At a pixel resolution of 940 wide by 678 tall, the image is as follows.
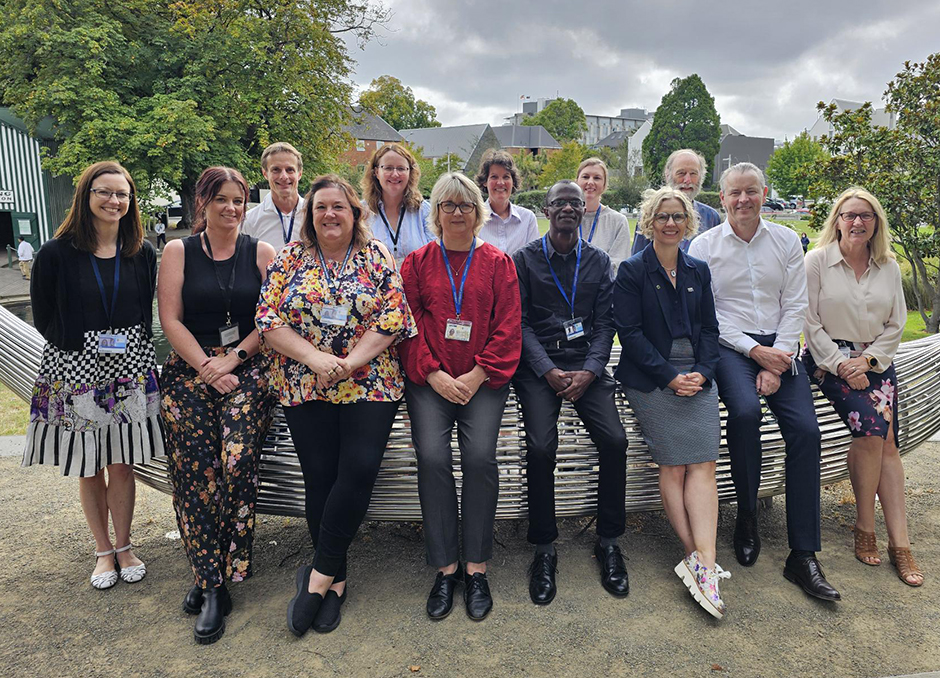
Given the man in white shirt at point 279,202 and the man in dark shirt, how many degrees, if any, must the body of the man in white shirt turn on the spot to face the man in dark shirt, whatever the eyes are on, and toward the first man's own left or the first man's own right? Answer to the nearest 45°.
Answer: approximately 45° to the first man's own left

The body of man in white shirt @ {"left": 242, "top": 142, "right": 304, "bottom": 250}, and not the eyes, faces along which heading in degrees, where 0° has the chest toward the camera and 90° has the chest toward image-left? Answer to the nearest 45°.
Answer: approximately 0°

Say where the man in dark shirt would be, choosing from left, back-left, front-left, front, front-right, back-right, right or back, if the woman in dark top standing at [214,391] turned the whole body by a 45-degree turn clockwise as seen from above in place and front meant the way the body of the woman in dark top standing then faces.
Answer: back-left

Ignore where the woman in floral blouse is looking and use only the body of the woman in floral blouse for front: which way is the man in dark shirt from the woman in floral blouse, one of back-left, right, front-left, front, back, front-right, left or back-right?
left

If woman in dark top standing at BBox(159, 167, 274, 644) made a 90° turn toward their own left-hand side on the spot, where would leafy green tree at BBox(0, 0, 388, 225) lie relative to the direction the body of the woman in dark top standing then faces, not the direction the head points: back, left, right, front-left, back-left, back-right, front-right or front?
left

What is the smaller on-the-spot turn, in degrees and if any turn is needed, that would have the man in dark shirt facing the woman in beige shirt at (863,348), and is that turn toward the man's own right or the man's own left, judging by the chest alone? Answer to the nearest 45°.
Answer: approximately 90° to the man's own left

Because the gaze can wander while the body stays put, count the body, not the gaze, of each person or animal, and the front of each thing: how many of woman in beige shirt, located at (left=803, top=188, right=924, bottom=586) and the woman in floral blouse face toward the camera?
2

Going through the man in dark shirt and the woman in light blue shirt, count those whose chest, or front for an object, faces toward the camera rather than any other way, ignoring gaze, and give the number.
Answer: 2

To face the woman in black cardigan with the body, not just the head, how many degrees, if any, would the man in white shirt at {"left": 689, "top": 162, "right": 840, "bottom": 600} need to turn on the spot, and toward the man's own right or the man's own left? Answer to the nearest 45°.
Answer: approximately 45° to the man's own right
